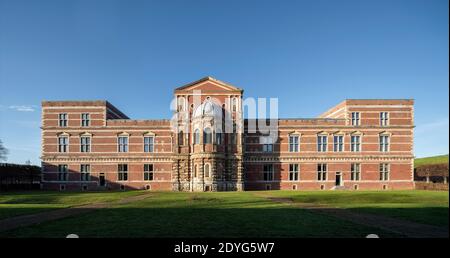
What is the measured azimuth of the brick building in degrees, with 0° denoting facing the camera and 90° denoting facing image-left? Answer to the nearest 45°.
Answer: approximately 0°
